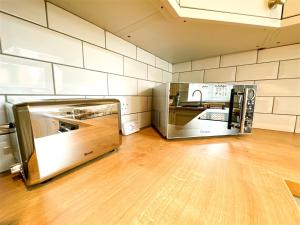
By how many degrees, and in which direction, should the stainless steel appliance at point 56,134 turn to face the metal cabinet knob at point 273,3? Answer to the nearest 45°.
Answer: approximately 45° to its left

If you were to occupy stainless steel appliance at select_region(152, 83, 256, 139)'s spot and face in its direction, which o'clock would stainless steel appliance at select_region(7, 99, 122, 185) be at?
stainless steel appliance at select_region(7, 99, 122, 185) is roughly at 1 o'clock from stainless steel appliance at select_region(152, 83, 256, 139).

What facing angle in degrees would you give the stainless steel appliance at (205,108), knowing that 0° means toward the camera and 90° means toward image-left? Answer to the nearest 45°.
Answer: approximately 0°
